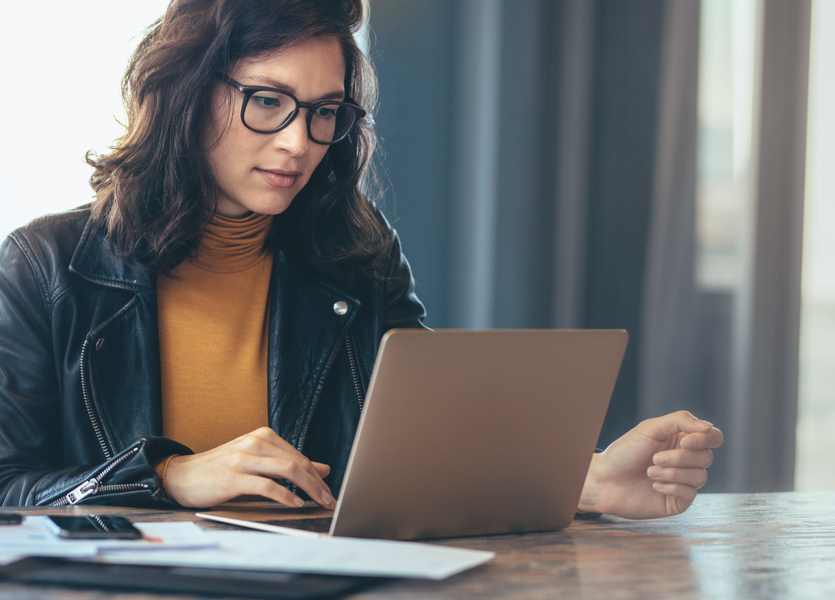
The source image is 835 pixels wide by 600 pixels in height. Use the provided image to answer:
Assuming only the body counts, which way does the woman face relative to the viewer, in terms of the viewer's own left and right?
facing the viewer and to the right of the viewer

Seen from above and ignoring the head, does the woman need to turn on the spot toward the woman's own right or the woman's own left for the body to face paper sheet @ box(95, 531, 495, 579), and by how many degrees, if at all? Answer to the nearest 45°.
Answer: approximately 45° to the woman's own right

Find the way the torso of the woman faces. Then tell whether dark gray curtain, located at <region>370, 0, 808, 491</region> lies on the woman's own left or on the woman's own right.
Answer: on the woman's own left

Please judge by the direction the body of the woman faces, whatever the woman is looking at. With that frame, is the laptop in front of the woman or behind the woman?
in front

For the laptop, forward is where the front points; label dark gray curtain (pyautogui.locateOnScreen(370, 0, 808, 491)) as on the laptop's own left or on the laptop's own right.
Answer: on the laptop's own right

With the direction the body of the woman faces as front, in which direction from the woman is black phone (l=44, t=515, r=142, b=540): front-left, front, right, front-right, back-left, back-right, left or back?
front-right

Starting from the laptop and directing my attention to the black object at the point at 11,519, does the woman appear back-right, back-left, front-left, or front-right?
front-right

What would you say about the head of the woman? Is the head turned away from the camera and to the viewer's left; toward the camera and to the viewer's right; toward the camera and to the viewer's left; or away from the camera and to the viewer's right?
toward the camera and to the viewer's right

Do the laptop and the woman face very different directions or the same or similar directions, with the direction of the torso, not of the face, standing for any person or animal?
very different directions

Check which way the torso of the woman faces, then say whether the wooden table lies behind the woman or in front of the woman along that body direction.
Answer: in front

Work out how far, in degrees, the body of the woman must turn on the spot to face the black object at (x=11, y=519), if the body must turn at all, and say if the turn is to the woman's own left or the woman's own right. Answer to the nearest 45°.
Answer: approximately 45° to the woman's own right

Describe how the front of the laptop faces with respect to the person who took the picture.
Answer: facing away from the viewer and to the left of the viewer
